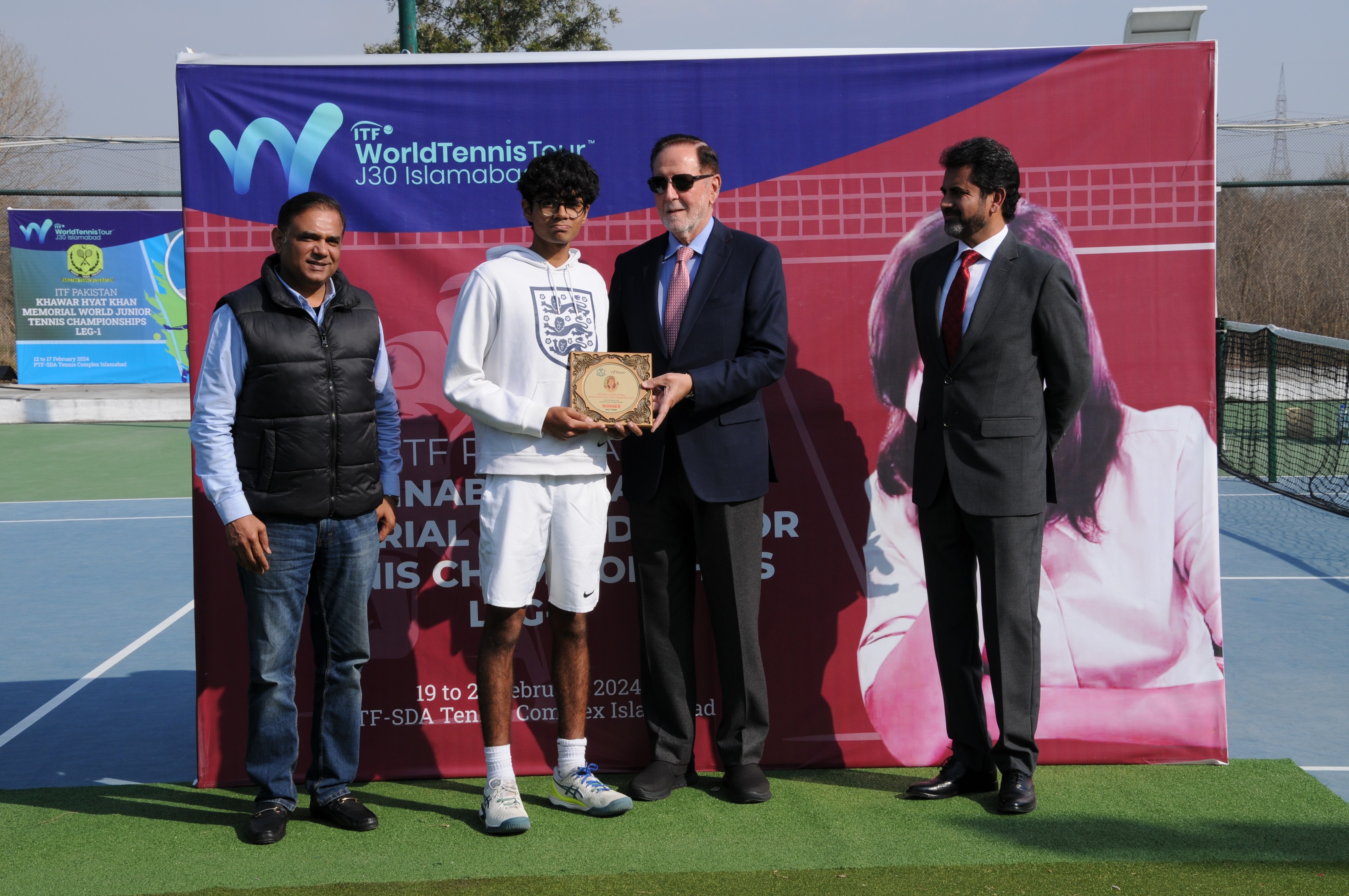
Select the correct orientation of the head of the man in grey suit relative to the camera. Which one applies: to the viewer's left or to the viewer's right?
to the viewer's left

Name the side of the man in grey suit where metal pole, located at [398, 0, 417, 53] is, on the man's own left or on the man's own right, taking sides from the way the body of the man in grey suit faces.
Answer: on the man's own right

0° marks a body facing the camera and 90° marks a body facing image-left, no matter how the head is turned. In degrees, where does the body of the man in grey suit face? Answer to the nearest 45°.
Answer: approximately 45°

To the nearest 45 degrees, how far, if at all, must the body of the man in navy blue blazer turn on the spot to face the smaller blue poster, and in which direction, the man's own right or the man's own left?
approximately 90° to the man's own right

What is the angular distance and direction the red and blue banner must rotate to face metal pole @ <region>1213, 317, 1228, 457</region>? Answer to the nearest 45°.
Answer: approximately 135° to its left

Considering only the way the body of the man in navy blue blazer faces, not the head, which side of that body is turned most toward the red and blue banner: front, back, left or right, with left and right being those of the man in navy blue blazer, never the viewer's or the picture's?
back

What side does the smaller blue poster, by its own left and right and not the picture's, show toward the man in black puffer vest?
front

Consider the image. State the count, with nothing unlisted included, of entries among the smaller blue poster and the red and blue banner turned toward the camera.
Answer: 2

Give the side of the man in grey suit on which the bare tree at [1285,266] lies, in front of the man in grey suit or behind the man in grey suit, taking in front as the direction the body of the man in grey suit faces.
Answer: behind
